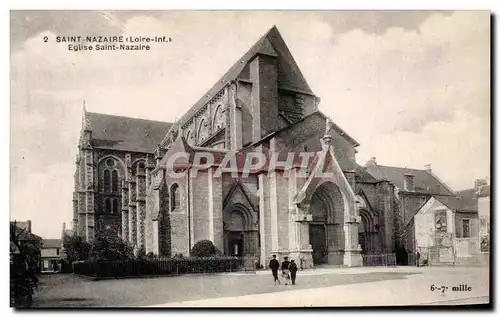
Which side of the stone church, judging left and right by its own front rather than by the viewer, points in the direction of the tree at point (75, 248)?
right

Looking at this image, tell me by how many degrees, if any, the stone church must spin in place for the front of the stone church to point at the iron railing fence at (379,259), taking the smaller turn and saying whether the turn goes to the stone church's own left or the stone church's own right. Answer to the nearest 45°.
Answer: approximately 45° to the stone church's own left

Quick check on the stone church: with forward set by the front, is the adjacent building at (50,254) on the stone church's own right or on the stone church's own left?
on the stone church's own right

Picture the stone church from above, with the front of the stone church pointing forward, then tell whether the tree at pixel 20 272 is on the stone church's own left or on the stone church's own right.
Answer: on the stone church's own right

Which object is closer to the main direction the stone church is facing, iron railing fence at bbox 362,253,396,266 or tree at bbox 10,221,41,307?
the iron railing fence
